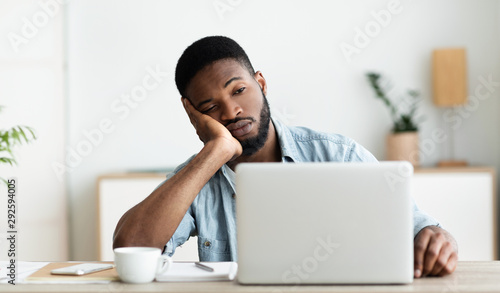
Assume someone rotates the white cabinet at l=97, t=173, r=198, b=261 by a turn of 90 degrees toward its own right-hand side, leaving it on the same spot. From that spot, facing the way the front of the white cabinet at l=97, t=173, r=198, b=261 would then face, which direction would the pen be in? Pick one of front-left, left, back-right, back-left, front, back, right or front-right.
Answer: left

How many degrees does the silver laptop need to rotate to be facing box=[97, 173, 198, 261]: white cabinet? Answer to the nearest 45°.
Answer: approximately 45° to its left

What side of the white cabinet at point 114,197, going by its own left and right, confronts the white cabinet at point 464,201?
left

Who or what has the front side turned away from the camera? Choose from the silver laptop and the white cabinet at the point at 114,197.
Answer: the silver laptop

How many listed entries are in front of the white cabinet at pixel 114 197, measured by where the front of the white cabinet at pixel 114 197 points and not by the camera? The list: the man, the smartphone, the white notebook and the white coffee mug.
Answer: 4

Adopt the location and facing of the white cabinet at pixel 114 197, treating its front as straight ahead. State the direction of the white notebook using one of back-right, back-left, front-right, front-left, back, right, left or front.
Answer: front

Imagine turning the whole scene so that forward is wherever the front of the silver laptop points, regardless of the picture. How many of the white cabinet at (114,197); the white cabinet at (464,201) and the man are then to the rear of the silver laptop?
0

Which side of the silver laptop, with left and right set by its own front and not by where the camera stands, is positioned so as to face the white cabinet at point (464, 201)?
front

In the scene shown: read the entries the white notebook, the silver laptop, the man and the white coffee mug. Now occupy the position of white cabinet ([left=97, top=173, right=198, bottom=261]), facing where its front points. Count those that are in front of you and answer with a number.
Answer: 4

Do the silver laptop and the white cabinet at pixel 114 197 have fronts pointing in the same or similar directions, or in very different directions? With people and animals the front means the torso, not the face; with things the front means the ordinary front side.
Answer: very different directions

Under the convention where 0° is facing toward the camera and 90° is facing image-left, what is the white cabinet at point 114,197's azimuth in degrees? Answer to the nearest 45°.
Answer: approximately 0°

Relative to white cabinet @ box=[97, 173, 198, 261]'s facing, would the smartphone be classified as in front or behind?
in front

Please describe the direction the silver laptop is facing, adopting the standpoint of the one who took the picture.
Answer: facing away from the viewer
